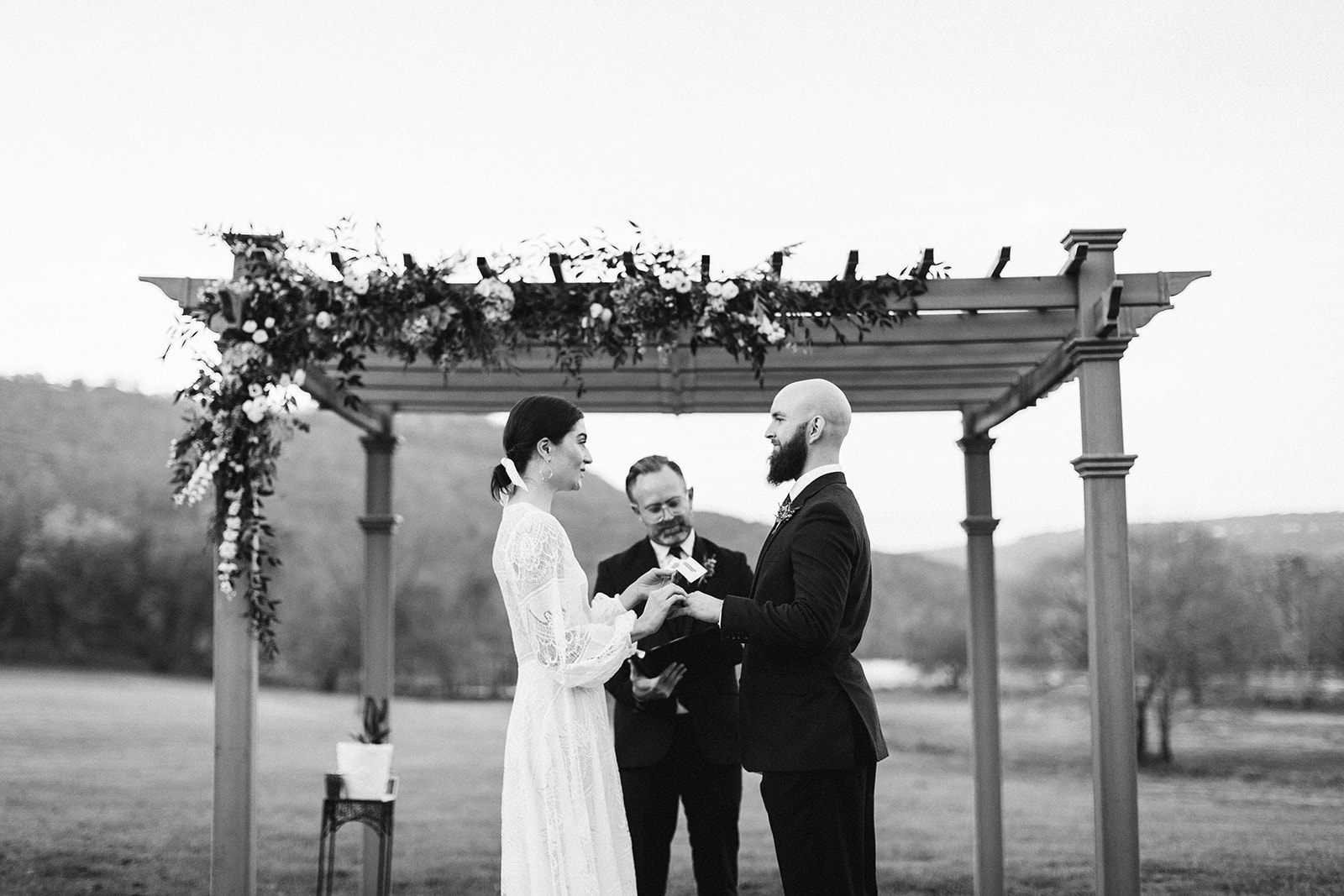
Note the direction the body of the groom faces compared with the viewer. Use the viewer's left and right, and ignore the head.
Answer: facing to the left of the viewer

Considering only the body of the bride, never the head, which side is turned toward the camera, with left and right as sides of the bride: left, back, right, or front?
right

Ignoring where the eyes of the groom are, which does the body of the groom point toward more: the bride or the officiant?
the bride

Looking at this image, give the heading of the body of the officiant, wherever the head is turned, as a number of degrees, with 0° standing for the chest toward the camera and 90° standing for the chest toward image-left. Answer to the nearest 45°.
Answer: approximately 0°

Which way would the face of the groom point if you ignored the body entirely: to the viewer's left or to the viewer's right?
to the viewer's left

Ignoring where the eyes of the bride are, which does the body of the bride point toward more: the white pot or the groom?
the groom

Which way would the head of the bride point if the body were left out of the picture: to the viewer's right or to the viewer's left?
to the viewer's right

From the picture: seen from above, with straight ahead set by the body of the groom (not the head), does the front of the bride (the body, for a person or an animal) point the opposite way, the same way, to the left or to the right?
the opposite way
